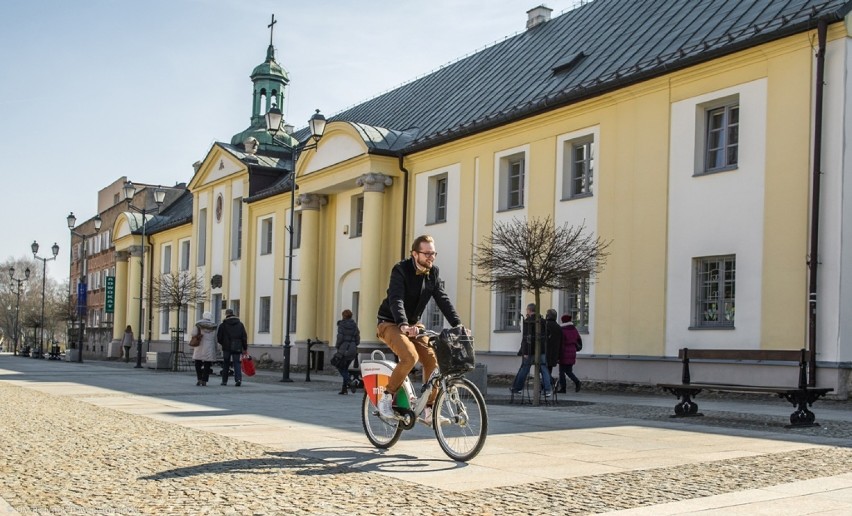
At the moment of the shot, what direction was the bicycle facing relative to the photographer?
facing the viewer and to the right of the viewer

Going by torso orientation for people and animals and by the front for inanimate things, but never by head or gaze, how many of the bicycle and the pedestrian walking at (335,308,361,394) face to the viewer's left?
0

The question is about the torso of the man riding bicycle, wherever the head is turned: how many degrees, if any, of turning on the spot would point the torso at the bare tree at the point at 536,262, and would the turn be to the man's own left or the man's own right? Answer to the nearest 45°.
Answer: approximately 135° to the man's own left

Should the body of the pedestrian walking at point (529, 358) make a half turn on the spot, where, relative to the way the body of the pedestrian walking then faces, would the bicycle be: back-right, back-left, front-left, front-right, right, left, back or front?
right

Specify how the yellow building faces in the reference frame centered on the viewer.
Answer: facing the viewer and to the left of the viewer

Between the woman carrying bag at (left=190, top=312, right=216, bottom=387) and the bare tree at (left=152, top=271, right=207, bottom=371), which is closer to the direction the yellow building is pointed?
the woman carrying bag

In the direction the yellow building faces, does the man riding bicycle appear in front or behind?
in front
